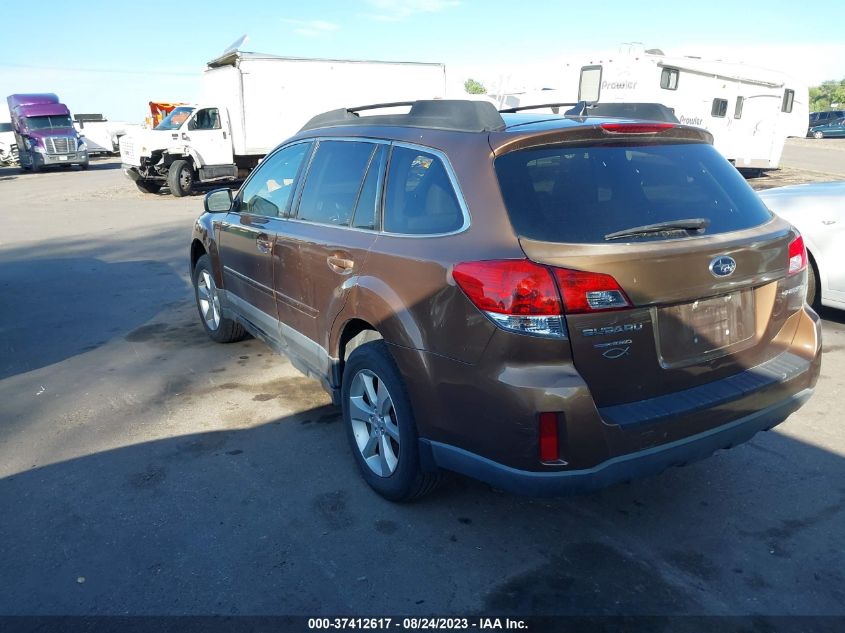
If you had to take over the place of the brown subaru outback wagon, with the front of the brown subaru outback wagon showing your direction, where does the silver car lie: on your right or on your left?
on your right

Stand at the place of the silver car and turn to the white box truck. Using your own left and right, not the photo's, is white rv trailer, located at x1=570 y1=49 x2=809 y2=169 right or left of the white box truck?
right

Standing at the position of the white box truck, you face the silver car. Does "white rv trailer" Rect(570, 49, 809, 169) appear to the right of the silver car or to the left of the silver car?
left

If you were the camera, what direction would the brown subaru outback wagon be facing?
facing away from the viewer and to the left of the viewer

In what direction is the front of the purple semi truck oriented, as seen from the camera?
facing the viewer and to the right of the viewer

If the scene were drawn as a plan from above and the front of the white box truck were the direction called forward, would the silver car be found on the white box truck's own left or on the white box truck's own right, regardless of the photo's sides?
on the white box truck's own left

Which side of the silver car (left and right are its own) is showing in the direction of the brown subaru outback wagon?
left

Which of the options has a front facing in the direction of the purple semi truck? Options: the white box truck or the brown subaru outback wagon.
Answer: the brown subaru outback wagon
